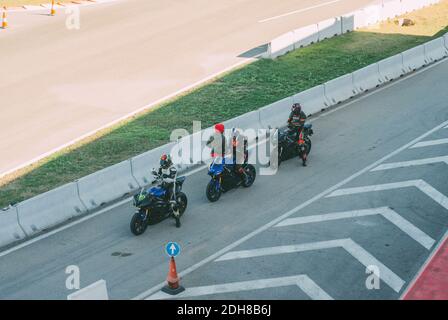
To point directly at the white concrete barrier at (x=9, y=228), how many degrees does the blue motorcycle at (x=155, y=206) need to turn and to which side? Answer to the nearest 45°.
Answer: approximately 45° to its right

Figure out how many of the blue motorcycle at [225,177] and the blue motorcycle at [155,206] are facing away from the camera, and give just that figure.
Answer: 0

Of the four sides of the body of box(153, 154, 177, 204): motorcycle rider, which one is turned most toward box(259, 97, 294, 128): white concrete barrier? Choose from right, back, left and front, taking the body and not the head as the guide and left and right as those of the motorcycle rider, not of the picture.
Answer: back

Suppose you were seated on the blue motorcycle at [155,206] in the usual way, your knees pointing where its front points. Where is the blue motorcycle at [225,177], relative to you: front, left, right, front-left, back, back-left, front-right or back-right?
back

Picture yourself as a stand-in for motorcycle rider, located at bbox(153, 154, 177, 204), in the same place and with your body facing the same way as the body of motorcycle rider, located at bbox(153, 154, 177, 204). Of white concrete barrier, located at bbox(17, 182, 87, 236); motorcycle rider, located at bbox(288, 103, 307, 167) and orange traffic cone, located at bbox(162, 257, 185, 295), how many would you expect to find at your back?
1

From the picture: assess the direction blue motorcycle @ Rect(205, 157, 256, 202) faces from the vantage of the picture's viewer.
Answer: facing the viewer and to the left of the viewer

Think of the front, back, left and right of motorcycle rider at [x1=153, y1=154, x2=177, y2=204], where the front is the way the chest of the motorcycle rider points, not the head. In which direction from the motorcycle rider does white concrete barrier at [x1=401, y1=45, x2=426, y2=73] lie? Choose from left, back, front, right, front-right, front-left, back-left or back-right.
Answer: back

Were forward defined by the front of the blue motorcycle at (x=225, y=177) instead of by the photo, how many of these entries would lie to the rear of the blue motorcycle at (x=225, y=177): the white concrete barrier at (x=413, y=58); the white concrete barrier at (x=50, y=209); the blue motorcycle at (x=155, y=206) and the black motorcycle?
2

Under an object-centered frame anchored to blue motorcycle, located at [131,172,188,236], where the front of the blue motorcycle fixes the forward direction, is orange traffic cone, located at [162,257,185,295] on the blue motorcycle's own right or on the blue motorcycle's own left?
on the blue motorcycle's own left

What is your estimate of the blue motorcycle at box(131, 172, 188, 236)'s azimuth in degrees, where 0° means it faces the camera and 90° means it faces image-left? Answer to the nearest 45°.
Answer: approximately 45°

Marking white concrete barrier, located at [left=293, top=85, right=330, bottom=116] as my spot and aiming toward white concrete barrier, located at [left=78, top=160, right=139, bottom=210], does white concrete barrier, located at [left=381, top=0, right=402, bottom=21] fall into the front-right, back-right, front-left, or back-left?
back-right

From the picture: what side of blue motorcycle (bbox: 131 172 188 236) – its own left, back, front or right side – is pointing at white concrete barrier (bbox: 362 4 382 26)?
back

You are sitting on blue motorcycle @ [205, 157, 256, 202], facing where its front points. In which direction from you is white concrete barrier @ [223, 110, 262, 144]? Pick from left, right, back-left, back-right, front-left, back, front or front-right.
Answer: back-right

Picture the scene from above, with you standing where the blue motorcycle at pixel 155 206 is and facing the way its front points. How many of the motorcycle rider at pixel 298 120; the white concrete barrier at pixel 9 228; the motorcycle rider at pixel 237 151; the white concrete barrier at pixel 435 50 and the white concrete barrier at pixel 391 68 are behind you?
4

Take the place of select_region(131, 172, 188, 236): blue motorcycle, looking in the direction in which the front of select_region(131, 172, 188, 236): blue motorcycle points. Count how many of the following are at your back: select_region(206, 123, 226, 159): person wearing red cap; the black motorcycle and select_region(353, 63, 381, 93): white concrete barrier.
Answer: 3

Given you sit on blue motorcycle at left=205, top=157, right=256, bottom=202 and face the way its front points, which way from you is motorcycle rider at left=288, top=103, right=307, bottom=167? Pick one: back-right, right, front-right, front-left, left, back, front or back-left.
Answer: back

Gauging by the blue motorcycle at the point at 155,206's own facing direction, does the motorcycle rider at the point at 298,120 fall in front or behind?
behind

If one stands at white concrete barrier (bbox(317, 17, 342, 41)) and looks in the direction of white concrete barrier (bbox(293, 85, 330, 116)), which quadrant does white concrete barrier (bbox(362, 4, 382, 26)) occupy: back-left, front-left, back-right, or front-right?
back-left

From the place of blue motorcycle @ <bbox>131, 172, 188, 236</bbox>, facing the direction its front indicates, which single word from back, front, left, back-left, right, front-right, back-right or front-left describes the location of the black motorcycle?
back
